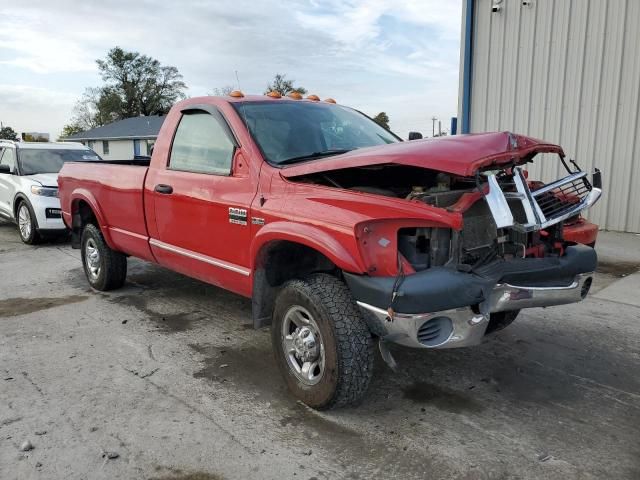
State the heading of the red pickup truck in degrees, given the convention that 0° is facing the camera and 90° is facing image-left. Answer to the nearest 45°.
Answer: approximately 315°

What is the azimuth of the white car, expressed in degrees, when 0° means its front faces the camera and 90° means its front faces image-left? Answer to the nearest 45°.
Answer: approximately 315°

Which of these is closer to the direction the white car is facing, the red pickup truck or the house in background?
the red pickup truck

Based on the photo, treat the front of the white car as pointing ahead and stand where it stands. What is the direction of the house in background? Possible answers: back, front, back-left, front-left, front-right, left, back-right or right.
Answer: back-left

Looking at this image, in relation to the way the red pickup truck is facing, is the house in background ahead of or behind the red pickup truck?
behind

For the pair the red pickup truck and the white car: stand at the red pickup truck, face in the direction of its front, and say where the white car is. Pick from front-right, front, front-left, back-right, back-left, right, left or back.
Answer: back

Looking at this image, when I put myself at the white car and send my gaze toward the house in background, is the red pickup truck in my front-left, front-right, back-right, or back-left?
back-right

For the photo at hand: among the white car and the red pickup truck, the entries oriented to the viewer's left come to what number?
0
